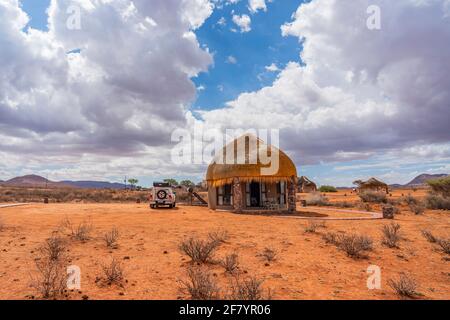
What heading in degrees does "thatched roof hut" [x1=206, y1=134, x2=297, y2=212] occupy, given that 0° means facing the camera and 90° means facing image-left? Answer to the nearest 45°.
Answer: approximately 0°

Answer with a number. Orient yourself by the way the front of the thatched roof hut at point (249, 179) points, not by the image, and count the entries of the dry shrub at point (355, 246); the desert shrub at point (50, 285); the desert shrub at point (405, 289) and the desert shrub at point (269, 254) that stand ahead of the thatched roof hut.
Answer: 4

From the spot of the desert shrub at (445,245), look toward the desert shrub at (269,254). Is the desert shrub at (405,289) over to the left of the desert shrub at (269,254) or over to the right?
left

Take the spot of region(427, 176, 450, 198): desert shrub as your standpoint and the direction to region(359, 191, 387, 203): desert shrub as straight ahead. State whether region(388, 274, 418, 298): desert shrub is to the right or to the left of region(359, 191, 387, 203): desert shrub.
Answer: left

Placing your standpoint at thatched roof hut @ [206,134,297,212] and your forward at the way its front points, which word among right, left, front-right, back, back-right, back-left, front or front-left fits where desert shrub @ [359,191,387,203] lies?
back-left

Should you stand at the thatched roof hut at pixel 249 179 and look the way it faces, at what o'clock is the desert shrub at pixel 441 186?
The desert shrub is roughly at 8 o'clock from the thatched roof hut.

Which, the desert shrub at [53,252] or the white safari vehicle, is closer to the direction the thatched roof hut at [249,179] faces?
the desert shrub

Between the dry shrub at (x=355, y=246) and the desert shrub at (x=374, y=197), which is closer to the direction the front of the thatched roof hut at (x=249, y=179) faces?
the dry shrub

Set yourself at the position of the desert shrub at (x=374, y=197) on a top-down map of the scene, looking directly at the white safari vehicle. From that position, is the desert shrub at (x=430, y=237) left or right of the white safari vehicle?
left

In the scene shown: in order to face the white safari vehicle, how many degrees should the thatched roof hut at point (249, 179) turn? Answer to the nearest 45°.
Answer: approximately 90° to its right

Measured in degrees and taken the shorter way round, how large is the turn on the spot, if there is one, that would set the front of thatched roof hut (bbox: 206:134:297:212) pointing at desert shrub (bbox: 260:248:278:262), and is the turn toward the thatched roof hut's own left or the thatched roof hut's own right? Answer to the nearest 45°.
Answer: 0° — it already faces it

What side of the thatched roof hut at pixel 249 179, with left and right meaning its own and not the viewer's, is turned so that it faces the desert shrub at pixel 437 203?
left
